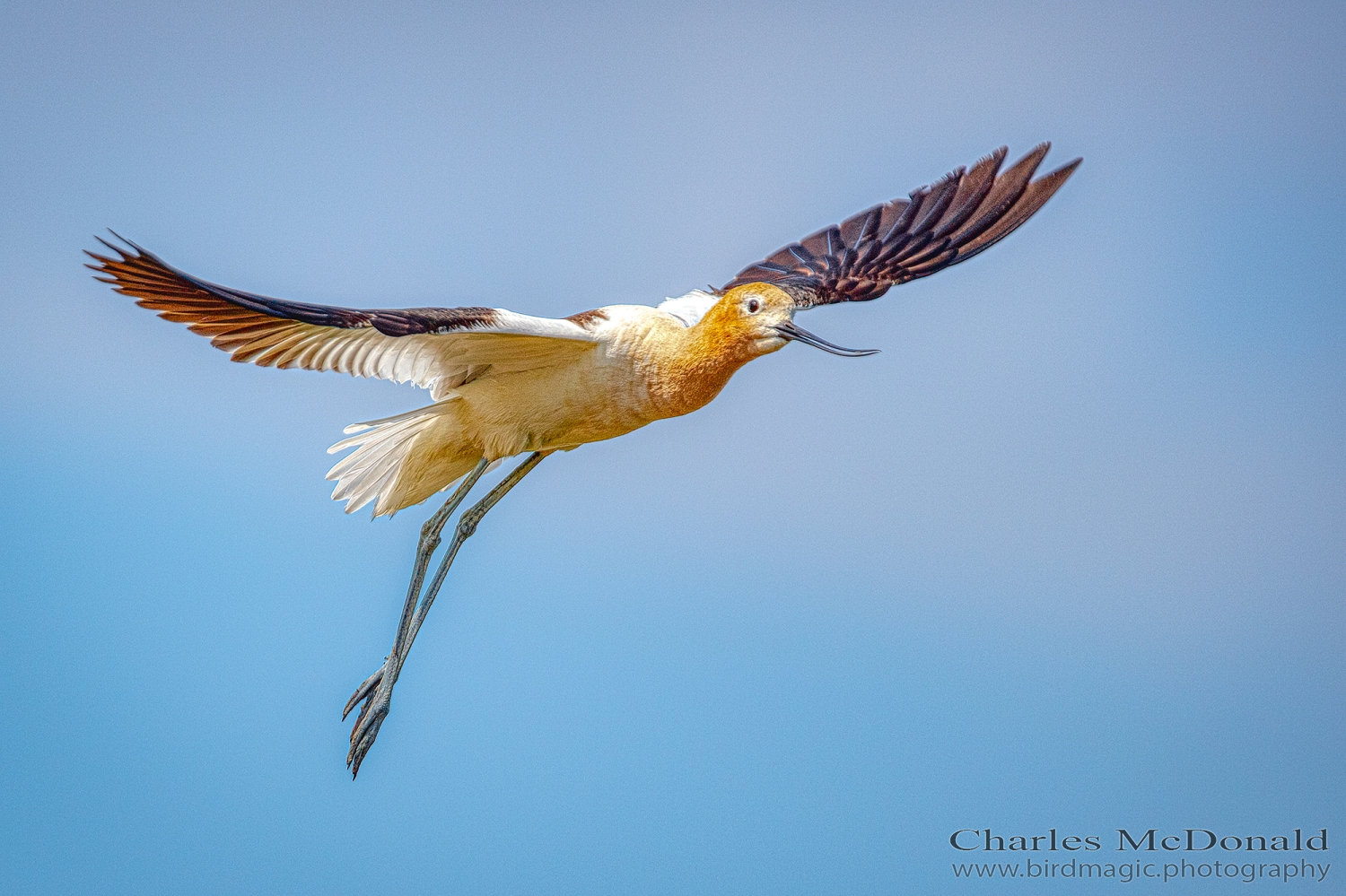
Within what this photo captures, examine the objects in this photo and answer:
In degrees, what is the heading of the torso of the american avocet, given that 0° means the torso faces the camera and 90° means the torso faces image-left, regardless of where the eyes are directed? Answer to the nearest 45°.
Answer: approximately 315°
